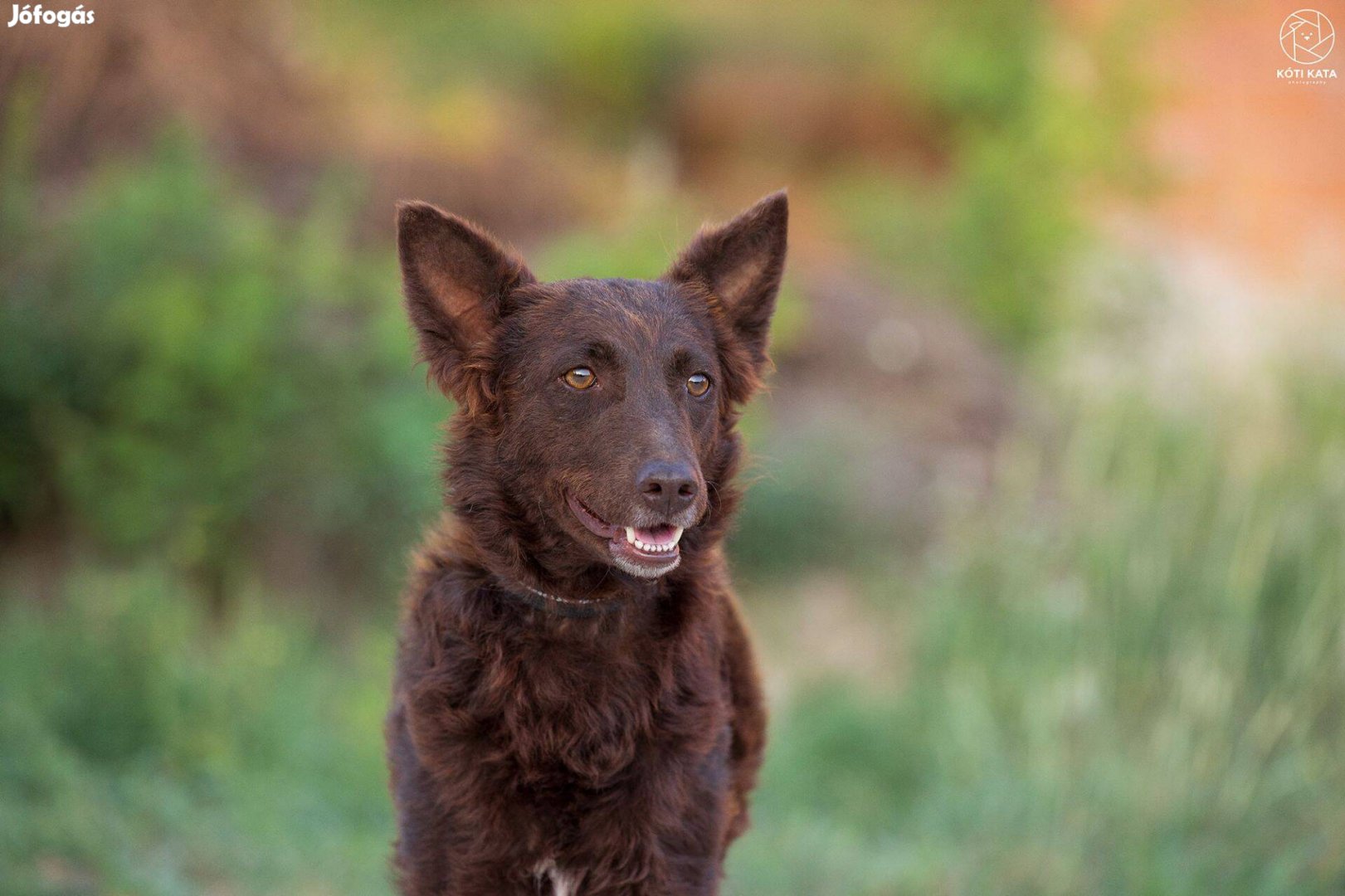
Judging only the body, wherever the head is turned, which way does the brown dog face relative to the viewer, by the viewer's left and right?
facing the viewer
